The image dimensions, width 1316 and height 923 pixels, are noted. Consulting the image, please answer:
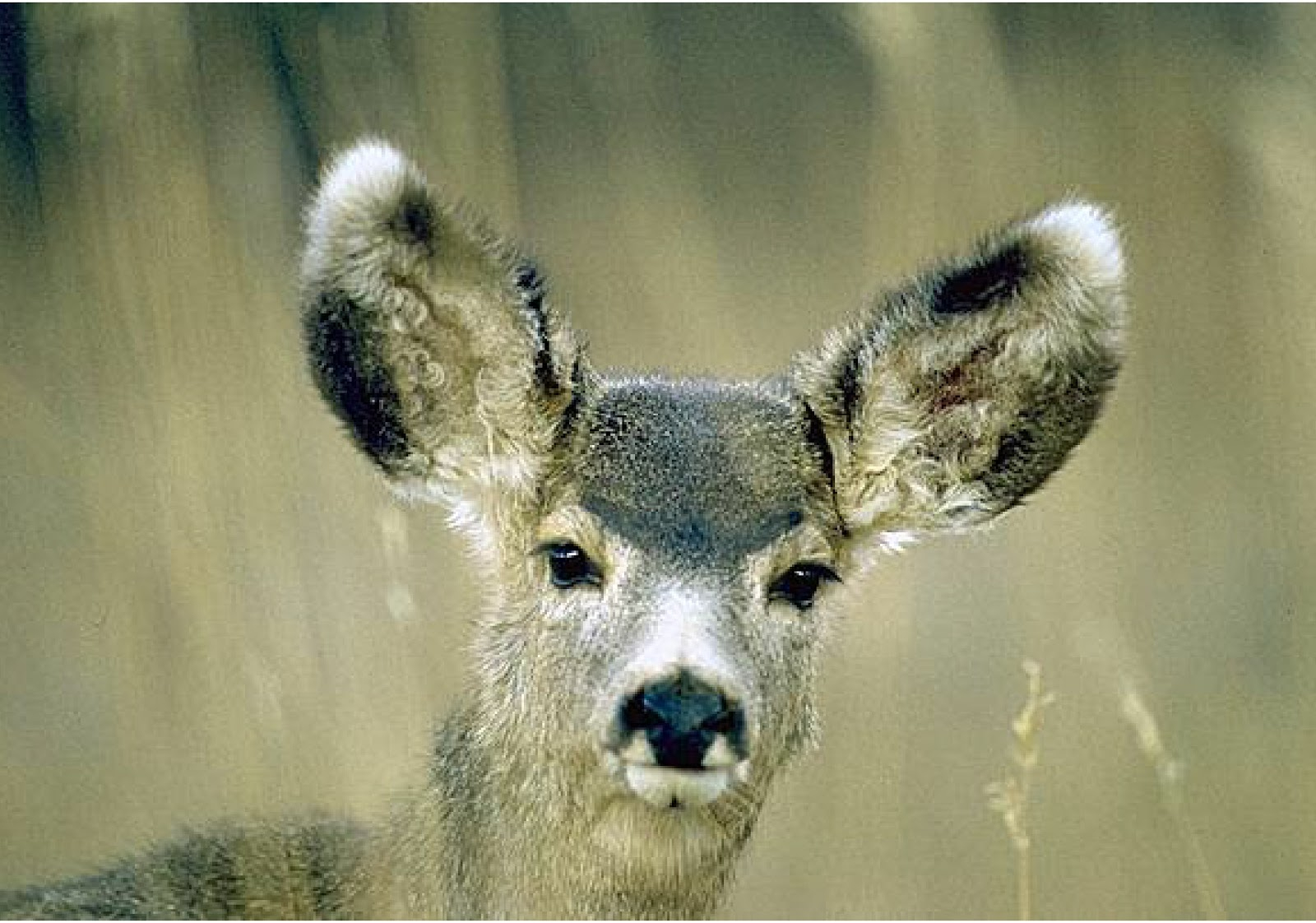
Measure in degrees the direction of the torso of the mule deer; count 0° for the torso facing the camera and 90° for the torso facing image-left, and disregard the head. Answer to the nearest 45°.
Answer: approximately 315°
